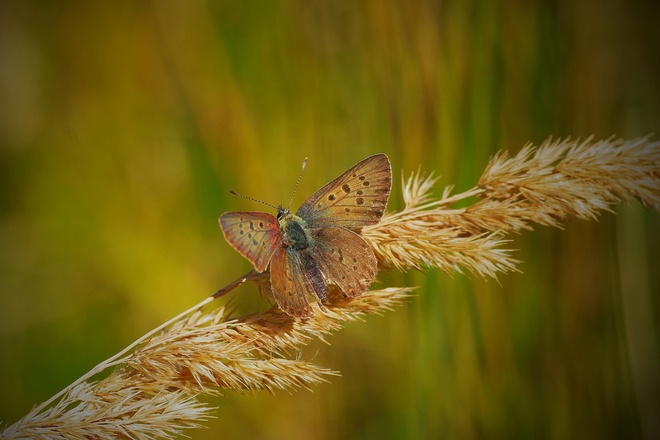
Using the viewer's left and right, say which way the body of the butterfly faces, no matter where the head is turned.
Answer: facing away from the viewer and to the left of the viewer
